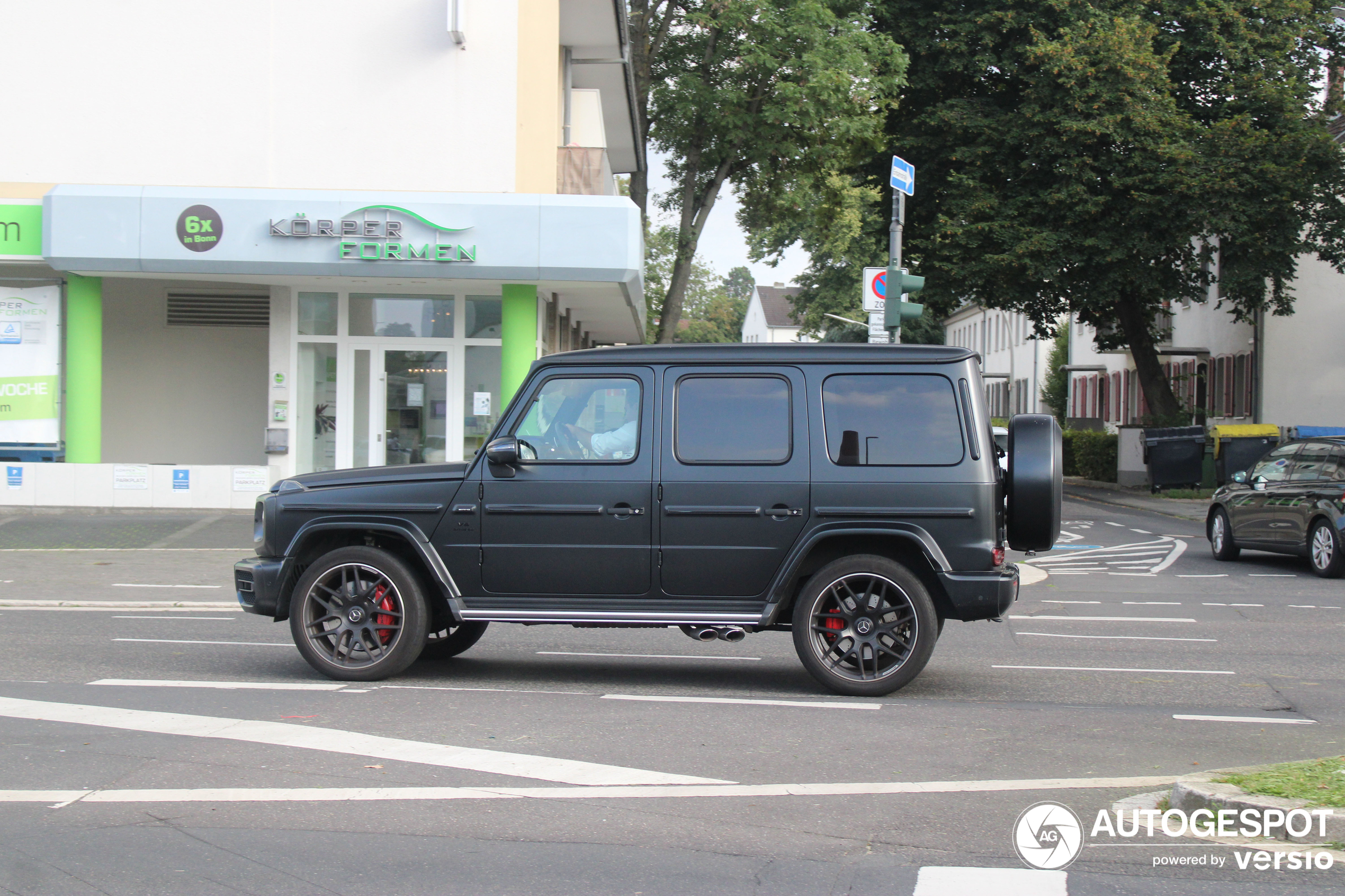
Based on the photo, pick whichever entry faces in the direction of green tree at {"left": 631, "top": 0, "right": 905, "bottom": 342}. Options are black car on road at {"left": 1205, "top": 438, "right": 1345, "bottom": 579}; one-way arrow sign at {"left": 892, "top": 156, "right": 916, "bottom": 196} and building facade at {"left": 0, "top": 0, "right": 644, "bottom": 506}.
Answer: the black car on road

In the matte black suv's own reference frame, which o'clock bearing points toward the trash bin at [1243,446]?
The trash bin is roughly at 4 o'clock from the matte black suv.

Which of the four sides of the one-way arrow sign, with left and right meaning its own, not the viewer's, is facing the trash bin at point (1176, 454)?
left

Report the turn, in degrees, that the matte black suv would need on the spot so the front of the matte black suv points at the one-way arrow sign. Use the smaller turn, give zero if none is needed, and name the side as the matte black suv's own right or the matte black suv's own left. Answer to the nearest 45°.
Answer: approximately 90° to the matte black suv's own right

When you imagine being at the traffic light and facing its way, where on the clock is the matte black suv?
The matte black suv is roughly at 3 o'clock from the traffic light.

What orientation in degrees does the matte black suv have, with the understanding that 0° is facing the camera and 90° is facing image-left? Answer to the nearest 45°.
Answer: approximately 90°

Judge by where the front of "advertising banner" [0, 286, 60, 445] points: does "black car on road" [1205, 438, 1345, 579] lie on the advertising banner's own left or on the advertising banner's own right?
on the advertising banner's own left

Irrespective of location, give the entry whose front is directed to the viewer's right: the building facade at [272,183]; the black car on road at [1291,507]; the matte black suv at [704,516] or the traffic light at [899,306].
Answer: the traffic light

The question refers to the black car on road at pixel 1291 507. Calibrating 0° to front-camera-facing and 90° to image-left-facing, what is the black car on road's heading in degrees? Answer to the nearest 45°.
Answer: approximately 135°

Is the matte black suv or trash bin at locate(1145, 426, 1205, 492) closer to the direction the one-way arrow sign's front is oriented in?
the matte black suv

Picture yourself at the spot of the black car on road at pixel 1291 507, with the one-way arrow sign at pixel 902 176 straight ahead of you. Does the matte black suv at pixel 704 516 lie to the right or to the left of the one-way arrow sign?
left

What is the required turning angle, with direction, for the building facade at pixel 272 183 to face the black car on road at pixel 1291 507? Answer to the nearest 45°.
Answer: approximately 45° to its left
